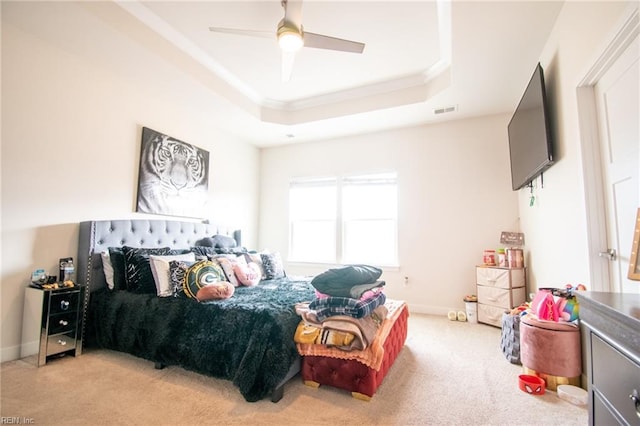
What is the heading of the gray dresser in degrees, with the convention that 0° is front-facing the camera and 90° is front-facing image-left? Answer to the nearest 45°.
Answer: approximately 45°

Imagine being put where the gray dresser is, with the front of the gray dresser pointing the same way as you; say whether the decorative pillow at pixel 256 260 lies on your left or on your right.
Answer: on your right

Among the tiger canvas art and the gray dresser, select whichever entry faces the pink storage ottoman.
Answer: the tiger canvas art

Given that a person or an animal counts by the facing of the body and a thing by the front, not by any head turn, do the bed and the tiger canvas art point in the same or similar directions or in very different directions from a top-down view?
same or similar directions

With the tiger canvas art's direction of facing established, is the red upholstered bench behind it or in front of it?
in front

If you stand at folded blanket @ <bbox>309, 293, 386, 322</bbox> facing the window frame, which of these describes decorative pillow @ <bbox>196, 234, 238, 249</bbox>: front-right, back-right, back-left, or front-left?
front-left

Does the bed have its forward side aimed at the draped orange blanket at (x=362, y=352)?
yes

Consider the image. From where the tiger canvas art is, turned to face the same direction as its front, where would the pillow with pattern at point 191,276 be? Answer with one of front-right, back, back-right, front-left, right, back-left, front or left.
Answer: front-right

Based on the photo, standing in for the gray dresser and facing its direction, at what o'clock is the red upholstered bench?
The red upholstered bench is roughly at 2 o'clock from the gray dresser.

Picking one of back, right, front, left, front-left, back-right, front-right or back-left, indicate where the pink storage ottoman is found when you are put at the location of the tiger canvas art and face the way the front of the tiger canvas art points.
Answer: front

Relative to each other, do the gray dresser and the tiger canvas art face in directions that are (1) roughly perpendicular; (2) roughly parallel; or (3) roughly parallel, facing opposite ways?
roughly parallel, facing opposite ways

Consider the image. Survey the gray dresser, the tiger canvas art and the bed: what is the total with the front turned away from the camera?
0

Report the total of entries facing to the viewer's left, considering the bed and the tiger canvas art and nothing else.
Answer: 0

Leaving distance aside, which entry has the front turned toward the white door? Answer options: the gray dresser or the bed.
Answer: the bed

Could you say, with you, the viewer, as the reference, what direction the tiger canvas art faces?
facing the viewer and to the right of the viewer

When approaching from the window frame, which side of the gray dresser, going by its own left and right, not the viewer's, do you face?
right

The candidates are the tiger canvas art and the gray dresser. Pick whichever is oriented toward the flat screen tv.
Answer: the tiger canvas art

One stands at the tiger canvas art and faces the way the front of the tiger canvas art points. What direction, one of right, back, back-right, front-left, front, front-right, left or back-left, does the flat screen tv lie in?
front
